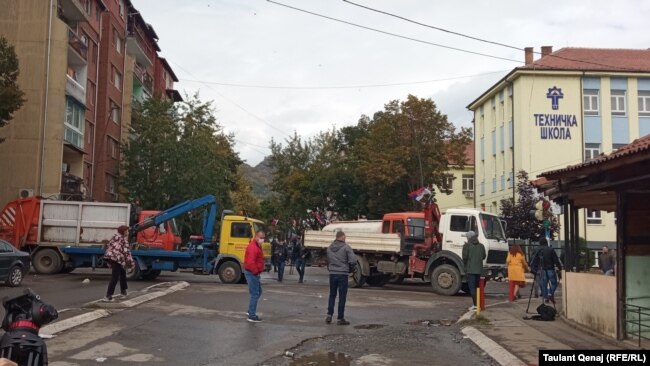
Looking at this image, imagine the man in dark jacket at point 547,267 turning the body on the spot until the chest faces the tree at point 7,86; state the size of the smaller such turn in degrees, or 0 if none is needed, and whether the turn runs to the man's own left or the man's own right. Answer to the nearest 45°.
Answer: approximately 90° to the man's own left

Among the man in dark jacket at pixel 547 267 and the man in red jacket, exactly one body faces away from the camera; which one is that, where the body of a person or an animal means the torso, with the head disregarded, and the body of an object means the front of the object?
the man in dark jacket

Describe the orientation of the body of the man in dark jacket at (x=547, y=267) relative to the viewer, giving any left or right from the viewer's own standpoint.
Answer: facing away from the viewer

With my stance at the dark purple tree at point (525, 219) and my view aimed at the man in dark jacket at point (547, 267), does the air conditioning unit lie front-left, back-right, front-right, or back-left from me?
front-right

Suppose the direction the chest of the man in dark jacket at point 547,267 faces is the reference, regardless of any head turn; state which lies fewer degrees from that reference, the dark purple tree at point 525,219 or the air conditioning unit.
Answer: the dark purple tree

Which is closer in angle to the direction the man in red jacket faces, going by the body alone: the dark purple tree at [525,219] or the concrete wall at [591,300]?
the concrete wall

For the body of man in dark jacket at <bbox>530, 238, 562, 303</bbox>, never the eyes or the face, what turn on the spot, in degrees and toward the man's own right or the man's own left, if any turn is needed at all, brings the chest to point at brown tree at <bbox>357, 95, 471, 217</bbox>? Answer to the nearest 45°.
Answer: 0° — they already face it

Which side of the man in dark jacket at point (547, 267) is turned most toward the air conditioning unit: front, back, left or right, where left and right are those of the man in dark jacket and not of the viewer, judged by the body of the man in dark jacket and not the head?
left

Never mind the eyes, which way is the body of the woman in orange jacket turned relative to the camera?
away from the camera

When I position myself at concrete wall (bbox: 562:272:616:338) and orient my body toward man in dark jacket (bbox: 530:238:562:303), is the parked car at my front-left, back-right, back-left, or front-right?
front-left

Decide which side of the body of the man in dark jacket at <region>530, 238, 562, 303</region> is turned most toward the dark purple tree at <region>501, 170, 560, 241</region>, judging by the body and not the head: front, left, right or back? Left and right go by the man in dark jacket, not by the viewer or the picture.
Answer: front
